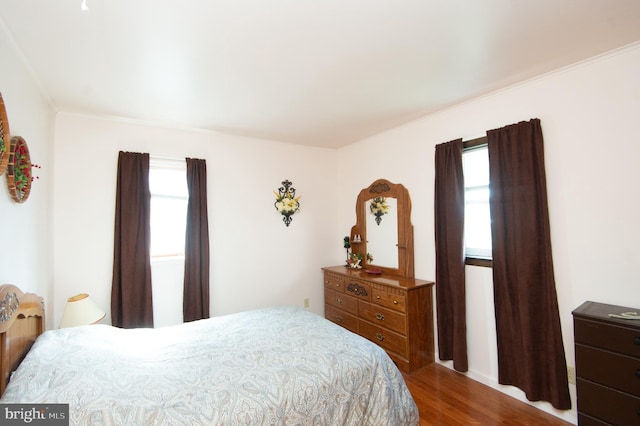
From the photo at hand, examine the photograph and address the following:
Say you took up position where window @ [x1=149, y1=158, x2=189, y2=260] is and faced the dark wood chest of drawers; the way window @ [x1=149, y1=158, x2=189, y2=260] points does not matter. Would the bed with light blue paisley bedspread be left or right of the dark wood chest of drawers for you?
right

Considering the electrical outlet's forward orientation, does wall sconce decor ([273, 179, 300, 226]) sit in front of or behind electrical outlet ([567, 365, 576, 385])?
in front

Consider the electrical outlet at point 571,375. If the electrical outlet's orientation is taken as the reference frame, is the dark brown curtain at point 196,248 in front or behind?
in front

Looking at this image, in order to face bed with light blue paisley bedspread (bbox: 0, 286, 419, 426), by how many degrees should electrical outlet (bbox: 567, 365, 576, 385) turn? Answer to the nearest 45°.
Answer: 0° — it already faces it
